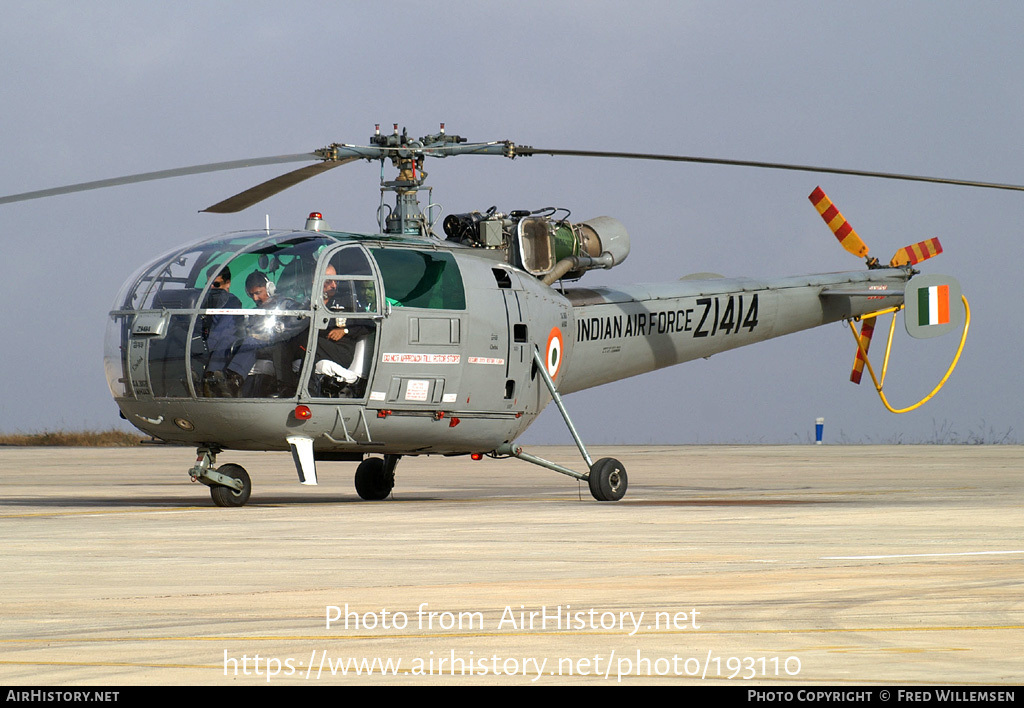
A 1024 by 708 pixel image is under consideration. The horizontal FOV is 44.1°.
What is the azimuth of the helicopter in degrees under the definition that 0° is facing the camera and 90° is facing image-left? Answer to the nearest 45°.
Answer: approximately 45°

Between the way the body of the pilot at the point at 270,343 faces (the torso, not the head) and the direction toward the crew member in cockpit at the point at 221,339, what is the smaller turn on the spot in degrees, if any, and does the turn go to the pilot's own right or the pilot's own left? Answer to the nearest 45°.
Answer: approximately 45° to the pilot's own right

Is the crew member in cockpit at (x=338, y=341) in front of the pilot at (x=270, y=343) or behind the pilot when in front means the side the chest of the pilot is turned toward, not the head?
behind
